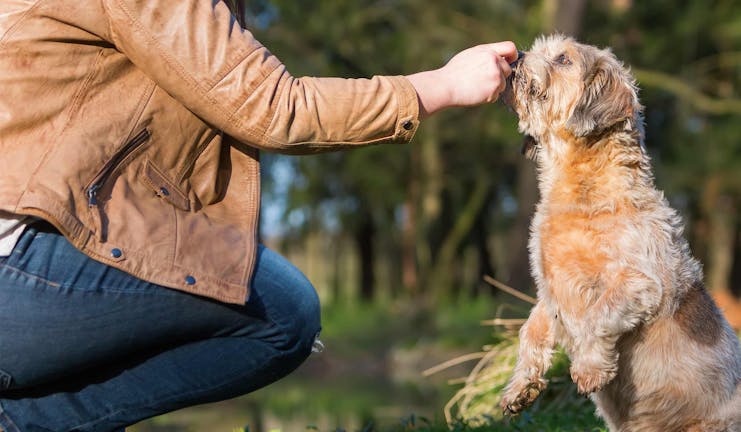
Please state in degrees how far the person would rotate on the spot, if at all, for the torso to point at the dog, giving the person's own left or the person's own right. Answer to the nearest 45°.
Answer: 0° — they already face it

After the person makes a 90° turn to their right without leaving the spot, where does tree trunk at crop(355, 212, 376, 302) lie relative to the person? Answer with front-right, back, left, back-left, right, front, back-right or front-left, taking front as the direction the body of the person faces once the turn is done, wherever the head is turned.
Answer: back

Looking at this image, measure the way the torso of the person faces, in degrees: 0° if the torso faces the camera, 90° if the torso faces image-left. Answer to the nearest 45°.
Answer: approximately 270°
